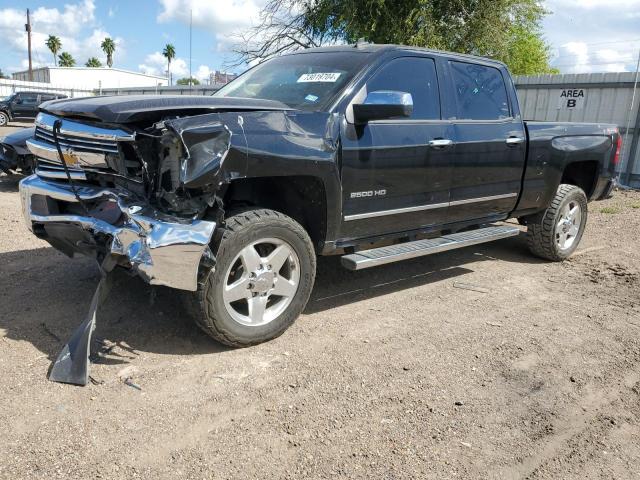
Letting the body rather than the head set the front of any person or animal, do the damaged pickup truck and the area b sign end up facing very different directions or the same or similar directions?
same or similar directions

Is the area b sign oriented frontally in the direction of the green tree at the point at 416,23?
no

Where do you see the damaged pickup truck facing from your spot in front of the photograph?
facing the viewer and to the left of the viewer

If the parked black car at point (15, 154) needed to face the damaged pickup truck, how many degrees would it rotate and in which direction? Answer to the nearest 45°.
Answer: approximately 45° to its left

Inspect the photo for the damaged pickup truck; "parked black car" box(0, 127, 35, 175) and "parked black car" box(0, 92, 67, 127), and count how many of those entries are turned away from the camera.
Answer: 0

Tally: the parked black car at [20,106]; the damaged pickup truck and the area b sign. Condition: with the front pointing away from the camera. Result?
0

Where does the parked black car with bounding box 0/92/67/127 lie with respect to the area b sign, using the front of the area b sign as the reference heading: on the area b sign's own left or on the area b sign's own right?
on the area b sign's own right

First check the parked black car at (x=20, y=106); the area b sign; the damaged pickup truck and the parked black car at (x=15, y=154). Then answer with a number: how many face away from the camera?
0

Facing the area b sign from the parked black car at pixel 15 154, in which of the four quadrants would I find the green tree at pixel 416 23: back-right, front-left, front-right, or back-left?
front-left

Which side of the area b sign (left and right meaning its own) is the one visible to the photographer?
front

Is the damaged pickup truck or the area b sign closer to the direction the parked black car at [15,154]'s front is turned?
the damaged pickup truck

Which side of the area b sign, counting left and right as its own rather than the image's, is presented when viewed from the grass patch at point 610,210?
front

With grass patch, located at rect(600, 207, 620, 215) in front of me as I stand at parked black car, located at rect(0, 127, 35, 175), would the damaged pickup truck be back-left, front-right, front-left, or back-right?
front-right

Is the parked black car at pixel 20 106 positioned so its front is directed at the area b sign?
no

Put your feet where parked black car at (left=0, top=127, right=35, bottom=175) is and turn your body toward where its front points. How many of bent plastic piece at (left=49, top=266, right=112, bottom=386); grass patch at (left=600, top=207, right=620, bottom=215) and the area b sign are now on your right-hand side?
0

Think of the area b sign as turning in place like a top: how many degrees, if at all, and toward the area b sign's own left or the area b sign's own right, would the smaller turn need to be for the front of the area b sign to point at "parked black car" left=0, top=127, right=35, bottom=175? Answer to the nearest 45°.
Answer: approximately 45° to the area b sign's own right

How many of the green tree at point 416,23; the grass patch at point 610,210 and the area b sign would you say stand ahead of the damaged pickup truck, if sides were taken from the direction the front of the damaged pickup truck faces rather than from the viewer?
0
